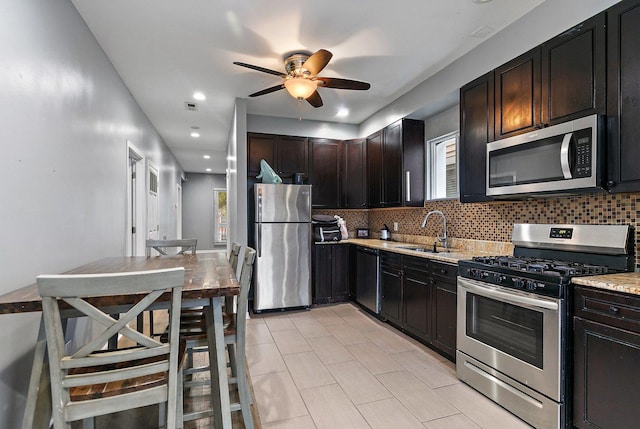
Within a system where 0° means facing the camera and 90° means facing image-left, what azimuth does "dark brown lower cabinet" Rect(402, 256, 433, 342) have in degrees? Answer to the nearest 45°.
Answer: approximately 45°

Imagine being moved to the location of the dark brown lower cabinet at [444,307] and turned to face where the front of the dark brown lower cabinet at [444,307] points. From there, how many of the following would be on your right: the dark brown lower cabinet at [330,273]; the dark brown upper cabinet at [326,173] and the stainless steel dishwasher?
3

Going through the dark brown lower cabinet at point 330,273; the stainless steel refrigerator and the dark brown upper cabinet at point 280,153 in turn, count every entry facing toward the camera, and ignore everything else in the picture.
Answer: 3

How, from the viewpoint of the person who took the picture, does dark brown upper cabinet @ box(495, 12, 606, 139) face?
facing the viewer and to the left of the viewer

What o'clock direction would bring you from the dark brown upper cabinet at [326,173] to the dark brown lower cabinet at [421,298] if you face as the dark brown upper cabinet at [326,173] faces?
The dark brown lower cabinet is roughly at 11 o'clock from the dark brown upper cabinet.

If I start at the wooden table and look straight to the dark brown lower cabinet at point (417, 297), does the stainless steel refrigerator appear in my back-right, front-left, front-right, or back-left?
front-left

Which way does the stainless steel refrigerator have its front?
toward the camera

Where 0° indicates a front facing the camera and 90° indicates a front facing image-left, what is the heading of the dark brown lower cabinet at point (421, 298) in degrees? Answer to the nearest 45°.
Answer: approximately 45°

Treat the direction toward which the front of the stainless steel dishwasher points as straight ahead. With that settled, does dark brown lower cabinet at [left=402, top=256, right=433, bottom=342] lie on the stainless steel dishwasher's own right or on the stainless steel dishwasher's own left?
on the stainless steel dishwasher's own left

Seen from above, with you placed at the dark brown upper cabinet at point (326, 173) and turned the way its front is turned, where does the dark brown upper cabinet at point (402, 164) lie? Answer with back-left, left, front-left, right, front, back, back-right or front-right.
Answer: front-left

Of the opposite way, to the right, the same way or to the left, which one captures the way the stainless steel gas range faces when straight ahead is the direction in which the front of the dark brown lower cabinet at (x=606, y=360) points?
the same way

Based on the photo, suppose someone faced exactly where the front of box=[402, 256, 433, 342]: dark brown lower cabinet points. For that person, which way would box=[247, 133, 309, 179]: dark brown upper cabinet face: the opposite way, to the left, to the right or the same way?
to the left

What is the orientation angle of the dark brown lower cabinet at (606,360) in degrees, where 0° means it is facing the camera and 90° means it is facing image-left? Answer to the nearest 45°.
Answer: approximately 45°

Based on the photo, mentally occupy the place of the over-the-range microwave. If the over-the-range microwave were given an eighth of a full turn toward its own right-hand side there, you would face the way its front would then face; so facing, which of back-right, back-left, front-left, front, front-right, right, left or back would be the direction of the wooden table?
front-left

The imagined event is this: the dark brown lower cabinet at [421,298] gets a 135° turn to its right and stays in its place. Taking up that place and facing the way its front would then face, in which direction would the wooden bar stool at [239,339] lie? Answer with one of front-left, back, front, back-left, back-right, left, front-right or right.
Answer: back-left

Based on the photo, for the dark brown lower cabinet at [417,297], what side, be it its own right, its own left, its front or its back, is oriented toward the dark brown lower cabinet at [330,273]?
right

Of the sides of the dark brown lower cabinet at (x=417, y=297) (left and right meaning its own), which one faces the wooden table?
front

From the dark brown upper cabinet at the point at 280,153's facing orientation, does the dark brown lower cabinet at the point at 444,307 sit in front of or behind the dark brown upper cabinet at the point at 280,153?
in front

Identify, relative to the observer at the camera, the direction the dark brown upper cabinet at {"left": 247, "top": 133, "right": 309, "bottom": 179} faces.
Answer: facing the viewer
